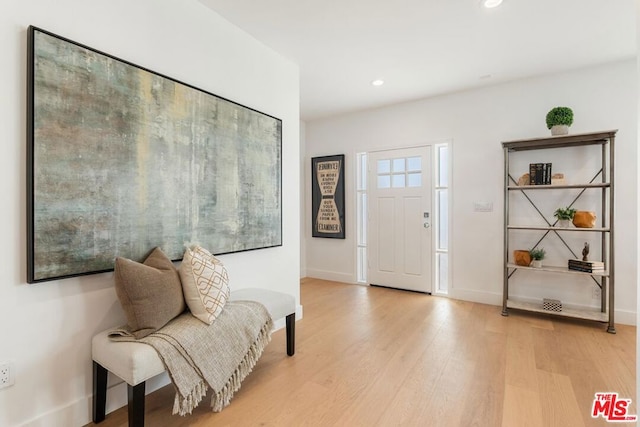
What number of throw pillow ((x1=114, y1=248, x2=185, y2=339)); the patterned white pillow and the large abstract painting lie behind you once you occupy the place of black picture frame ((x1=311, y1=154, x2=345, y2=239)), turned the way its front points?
0

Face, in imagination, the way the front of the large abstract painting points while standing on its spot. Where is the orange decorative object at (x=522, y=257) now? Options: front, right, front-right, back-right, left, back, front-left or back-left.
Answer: front-left

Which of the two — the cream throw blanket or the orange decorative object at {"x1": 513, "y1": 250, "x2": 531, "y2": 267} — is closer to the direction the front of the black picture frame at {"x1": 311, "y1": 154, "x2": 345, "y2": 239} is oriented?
the cream throw blanket

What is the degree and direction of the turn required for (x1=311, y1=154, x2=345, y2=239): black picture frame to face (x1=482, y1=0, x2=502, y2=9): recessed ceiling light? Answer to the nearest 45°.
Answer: approximately 90° to its left

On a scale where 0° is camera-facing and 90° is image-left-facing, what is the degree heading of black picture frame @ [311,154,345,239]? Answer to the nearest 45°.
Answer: approximately 45°

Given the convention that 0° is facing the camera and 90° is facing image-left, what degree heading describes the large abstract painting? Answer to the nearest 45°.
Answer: approximately 315°

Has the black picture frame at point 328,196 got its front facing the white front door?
no

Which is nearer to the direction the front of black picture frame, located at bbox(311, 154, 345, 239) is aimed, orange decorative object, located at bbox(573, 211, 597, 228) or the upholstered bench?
the upholstered bench

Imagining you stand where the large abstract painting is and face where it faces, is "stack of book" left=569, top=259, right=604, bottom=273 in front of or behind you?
in front

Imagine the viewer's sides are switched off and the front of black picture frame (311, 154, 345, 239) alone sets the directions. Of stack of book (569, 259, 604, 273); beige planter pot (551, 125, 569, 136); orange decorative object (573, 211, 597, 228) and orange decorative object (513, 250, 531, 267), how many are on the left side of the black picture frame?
4

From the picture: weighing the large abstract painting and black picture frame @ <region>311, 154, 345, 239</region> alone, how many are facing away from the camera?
0

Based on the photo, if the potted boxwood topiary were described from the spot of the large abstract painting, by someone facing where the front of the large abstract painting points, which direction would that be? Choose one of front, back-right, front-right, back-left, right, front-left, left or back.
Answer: front-left

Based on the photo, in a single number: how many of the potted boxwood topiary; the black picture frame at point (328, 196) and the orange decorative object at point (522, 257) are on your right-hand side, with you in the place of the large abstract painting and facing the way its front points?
0

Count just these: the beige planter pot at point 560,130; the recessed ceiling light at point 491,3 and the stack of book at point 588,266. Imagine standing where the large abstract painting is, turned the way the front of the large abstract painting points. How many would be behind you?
0

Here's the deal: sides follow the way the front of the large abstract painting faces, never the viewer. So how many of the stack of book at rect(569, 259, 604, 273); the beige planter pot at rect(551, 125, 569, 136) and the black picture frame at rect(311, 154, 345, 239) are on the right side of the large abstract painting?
0

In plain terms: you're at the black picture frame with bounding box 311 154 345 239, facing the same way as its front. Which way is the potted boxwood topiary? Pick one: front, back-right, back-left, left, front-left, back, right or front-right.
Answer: left
